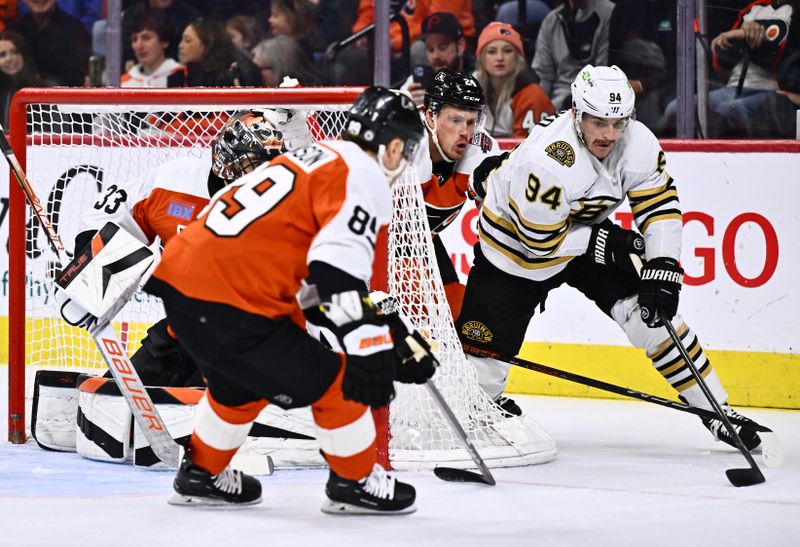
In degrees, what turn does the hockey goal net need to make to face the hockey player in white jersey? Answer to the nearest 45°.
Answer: approximately 135° to its left

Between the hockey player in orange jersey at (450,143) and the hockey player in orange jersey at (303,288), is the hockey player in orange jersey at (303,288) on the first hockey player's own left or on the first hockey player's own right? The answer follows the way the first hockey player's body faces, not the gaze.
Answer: on the first hockey player's own right

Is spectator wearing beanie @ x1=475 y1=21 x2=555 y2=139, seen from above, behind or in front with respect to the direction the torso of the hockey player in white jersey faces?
behind

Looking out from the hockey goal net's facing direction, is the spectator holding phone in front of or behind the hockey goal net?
behind

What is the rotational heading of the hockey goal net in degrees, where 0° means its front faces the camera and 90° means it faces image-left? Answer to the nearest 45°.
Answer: approximately 45°

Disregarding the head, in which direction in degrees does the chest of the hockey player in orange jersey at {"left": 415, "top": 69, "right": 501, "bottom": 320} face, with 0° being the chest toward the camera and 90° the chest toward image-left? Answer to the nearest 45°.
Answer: approximately 315°

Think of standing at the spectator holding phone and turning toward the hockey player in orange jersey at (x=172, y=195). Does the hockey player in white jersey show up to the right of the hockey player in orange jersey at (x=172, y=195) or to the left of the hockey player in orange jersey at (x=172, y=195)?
left
